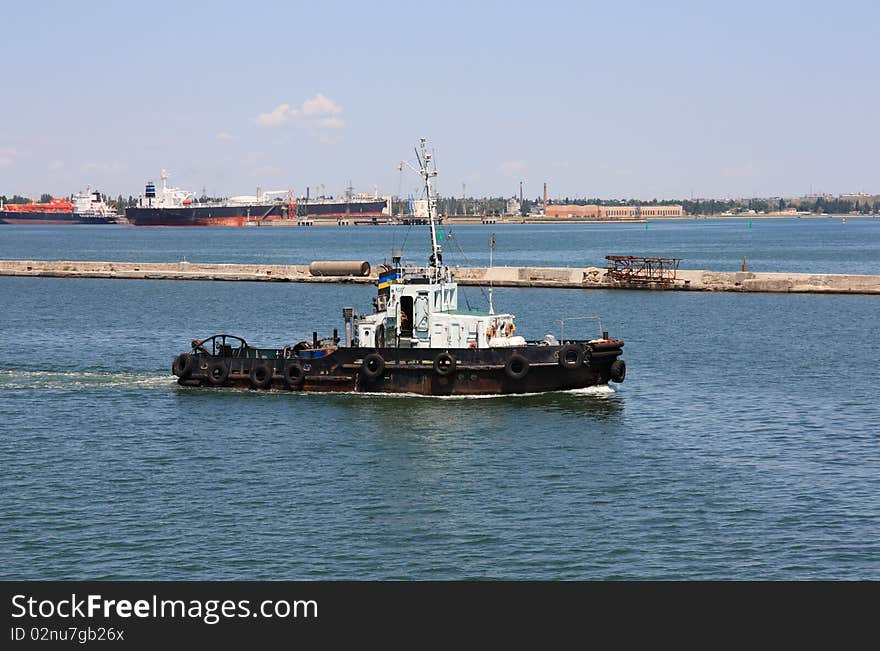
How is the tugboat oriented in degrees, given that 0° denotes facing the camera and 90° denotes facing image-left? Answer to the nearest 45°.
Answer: approximately 270°
